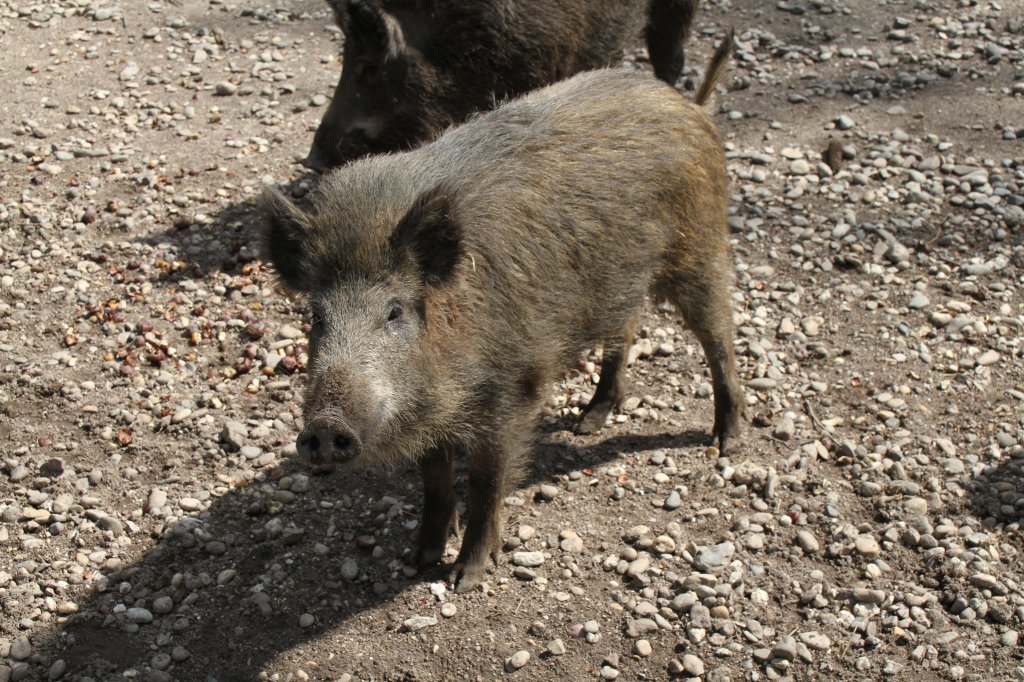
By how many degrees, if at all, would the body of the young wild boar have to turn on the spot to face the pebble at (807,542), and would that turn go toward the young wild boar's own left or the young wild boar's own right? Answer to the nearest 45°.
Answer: approximately 135° to the young wild boar's own left

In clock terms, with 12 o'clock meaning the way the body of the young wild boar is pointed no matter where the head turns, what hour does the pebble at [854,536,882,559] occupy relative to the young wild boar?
The pebble is roughly at 8 o'clock from the young wild boar.

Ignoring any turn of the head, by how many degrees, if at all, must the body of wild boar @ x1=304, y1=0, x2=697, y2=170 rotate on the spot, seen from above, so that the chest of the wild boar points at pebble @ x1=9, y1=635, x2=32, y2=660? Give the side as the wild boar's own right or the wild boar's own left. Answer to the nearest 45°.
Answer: approximately 90° to the wild boar's own left

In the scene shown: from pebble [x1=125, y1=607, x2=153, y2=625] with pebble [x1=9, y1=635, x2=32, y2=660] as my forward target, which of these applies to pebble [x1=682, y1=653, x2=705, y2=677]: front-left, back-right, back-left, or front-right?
back-left

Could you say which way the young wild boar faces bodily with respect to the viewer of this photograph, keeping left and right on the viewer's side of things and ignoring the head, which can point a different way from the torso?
facing the viewer and to the left of the viewer

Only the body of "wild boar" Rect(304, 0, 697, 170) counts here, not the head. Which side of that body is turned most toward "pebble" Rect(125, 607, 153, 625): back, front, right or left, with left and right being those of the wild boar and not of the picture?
left

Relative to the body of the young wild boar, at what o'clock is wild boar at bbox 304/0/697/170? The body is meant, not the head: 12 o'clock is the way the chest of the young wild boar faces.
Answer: The wild boar is roughly at 4 o'clock from the young wild boar.

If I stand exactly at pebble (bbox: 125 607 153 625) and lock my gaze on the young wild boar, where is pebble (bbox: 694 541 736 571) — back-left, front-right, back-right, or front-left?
front-right

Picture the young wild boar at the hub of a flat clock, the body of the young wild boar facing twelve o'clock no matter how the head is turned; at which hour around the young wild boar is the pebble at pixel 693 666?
The pebble is roughly at 9 o'clock from the young wild boar.

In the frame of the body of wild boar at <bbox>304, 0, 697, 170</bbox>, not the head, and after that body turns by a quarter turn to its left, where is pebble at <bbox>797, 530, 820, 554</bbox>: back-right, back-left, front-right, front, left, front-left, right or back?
front-left

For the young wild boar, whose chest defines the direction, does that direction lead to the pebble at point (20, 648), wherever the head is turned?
yes

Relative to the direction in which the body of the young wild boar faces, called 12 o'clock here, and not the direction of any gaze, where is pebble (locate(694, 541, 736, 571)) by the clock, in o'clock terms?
The pebble is roughly at 8 o'clock from the young wild boar.

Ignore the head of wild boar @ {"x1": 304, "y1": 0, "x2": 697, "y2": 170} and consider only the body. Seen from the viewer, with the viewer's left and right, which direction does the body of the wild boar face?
facing to the left of the viewer

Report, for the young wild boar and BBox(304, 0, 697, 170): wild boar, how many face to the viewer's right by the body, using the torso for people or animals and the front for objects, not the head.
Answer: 0
